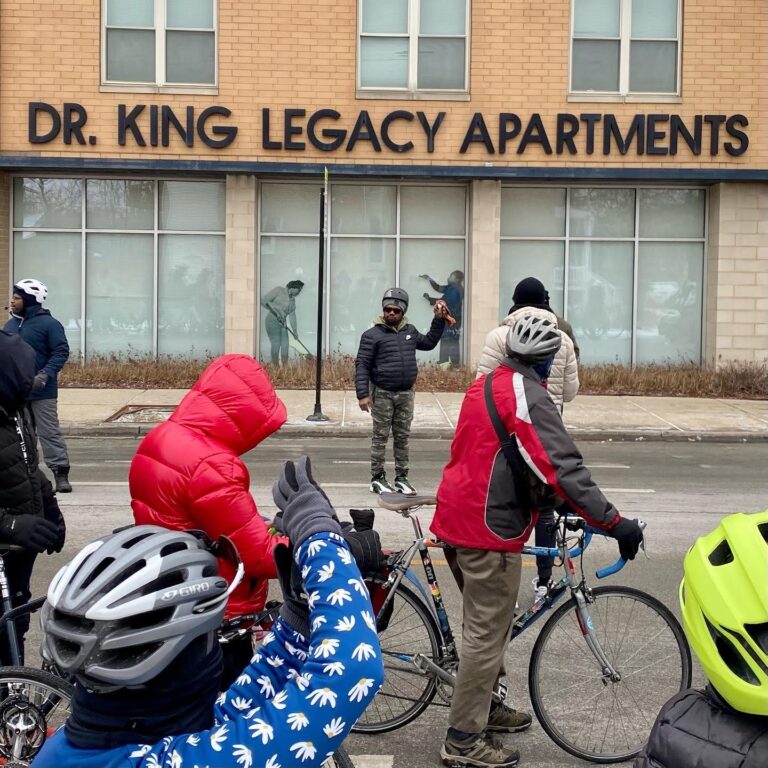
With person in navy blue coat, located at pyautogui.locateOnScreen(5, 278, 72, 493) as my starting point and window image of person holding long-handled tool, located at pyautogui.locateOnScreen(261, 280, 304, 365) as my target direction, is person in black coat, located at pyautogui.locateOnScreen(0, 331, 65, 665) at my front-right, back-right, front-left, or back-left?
back-right

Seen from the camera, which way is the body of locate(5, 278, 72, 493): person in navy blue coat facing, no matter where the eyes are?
to the viewer's left

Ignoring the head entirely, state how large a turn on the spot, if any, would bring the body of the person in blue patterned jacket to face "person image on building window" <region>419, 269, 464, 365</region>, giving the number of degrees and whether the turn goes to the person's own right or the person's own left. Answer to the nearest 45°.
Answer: approximately 45° to the person's own left

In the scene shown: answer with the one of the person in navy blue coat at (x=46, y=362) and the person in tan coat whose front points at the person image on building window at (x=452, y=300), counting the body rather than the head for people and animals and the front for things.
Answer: the person in tan coat

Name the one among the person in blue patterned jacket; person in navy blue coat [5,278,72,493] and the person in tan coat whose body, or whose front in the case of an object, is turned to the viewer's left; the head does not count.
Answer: the person in navy blue coat

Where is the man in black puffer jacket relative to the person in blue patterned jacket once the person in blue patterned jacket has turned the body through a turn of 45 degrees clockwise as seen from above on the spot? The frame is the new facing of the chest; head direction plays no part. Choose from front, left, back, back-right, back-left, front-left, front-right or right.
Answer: left

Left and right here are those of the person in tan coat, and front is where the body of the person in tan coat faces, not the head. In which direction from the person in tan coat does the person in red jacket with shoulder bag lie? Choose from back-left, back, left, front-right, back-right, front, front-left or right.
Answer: back

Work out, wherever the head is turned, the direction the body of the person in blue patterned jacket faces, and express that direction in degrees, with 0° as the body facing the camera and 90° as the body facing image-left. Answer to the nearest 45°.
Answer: approximately 225°

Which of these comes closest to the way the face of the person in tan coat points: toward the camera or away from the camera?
away from the camera

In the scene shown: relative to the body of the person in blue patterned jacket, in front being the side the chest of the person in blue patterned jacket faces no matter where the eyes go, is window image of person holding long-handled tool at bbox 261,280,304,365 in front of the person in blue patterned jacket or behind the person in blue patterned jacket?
in front

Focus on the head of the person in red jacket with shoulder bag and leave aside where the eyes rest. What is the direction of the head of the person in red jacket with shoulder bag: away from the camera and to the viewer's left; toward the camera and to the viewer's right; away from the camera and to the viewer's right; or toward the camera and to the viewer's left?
away from the camera and to the viewer's right

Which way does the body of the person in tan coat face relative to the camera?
away from the camera

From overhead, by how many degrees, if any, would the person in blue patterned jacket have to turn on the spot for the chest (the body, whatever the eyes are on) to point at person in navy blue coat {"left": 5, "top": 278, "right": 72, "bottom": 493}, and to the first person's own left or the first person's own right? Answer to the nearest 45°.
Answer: approximately 45° to the first person's own left
